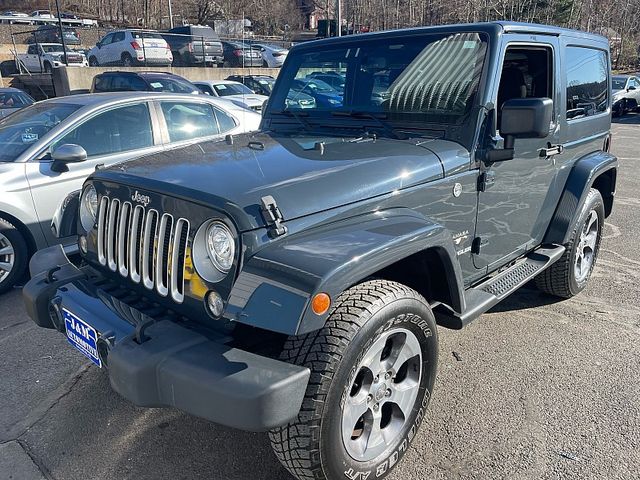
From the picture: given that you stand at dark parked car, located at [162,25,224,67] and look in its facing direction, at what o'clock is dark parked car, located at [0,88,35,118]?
dark parked car, located at [0,88,35,118] is roughly at 8 o'clock from dark parked car, located at [162,25,224,67].

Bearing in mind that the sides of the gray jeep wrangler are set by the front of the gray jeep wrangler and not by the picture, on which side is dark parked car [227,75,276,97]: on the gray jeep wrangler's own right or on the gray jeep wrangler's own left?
on the gray jeep wrangler's own right

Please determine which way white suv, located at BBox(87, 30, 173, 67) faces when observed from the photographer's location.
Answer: facing away from the viewer and to the left of the viewer

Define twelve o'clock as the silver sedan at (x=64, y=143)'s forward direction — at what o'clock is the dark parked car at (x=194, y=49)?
The dark parked car is roughly at 5 o'clock from the silver sedan.

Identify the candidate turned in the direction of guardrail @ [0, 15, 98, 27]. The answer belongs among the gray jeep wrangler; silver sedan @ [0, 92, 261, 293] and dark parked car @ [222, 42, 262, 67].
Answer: the dark parked car

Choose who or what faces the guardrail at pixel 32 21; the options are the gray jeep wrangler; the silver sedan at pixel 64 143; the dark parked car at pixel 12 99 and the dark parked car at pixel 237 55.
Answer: the dark parked car at pixel 237 55

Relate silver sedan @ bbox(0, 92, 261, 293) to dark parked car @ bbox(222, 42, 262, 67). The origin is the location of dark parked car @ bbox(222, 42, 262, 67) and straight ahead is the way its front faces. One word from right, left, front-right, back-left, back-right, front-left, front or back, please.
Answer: back-left

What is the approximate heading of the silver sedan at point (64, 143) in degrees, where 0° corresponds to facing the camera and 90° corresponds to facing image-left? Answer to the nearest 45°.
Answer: approximately 45°

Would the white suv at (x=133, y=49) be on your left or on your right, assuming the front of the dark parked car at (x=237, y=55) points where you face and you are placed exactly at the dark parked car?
on your left

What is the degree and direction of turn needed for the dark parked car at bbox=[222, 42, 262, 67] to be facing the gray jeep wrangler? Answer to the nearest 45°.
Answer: approximately 135° to its left

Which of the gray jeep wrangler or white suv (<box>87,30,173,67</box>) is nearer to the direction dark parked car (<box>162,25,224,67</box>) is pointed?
the white suv

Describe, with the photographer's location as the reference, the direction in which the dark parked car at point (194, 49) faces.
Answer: facing away from the viewer and to the left of the viewer
